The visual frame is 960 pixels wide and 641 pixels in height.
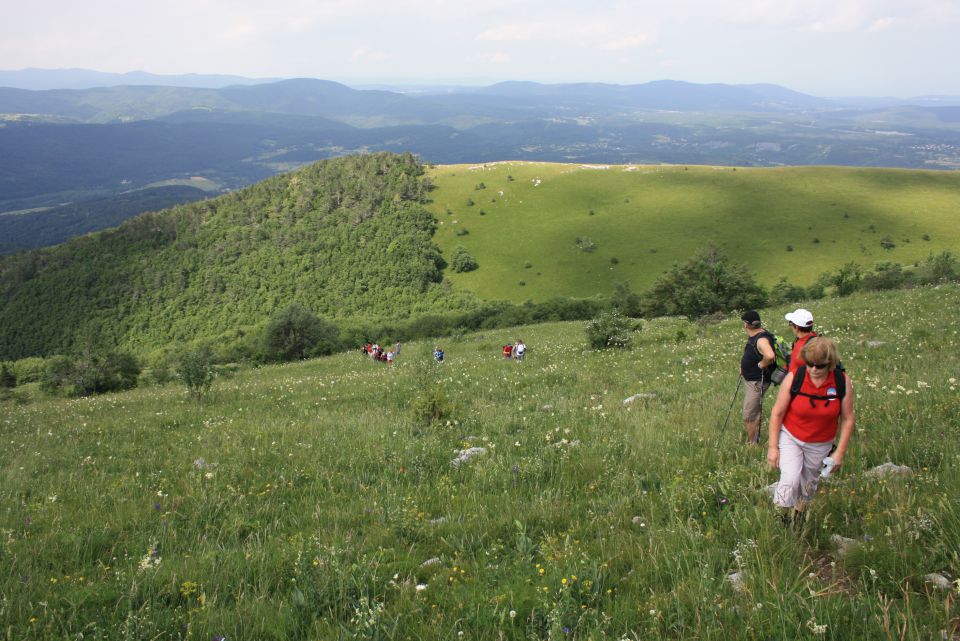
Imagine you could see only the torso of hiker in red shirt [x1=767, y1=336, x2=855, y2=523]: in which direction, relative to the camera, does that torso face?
toward the camera

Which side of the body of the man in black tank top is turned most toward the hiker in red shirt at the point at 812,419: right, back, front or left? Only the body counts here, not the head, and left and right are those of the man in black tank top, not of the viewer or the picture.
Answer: left

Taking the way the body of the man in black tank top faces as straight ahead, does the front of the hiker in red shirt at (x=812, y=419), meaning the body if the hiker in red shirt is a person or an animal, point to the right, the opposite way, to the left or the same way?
to the left

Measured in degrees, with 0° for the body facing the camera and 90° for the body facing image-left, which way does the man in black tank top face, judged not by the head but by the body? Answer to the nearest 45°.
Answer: approximately 90°

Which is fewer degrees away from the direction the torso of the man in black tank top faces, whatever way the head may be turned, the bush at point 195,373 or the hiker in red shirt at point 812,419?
the bush

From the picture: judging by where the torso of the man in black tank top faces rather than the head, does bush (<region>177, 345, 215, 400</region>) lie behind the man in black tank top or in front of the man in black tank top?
in front

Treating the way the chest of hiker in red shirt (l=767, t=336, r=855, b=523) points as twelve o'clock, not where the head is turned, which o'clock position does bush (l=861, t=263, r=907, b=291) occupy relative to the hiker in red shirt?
The bush is roughly at 6 o'clock from the hiker in red shirt.
